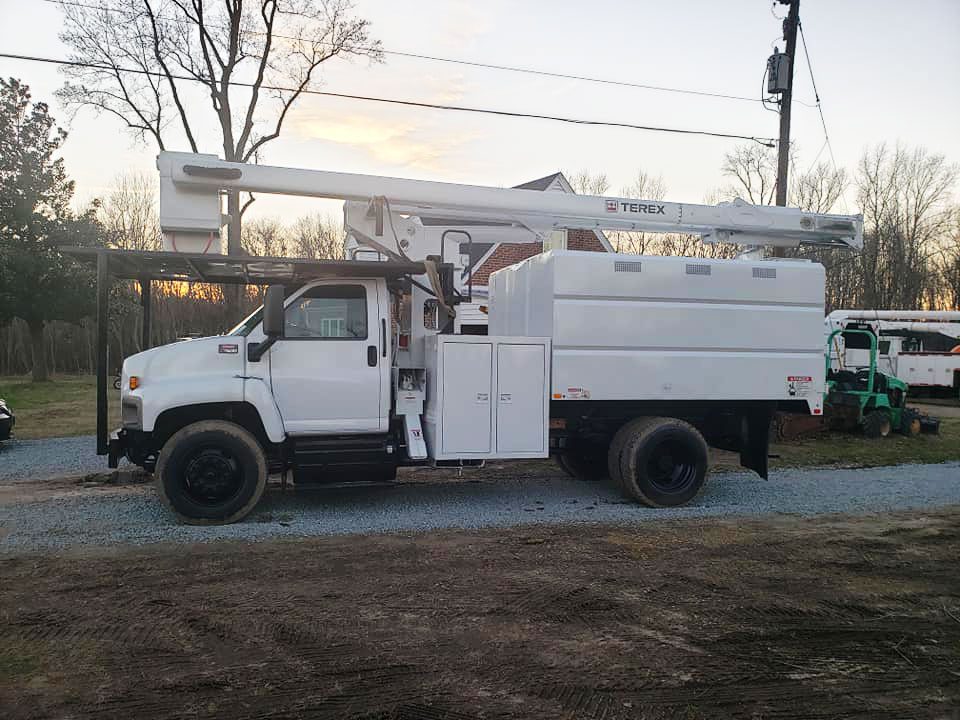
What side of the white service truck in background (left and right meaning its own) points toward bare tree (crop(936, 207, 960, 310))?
right

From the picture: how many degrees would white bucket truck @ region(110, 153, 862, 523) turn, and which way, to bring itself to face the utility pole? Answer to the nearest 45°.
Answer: approximately 135° to its right

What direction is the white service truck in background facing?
to the viewer's left

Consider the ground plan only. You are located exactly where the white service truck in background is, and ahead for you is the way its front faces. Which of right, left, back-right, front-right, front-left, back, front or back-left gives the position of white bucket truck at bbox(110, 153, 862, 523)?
left

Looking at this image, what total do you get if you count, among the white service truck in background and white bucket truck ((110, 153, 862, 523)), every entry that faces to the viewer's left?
2

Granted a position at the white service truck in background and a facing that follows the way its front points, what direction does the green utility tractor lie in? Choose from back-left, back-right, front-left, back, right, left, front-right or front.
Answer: left

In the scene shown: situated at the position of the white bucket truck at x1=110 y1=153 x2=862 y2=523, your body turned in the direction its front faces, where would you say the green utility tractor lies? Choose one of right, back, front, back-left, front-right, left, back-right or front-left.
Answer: back-right

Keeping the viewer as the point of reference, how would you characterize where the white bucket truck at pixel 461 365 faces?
facing to the left of the viewer
